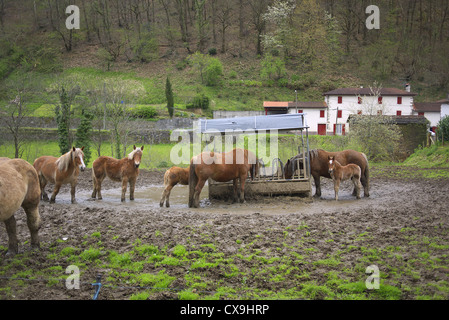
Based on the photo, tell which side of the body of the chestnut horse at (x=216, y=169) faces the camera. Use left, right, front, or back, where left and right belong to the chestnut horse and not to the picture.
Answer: right

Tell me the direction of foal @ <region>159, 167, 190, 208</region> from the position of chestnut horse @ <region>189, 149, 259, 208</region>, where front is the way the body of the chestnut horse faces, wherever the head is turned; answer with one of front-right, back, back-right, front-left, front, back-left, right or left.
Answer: back

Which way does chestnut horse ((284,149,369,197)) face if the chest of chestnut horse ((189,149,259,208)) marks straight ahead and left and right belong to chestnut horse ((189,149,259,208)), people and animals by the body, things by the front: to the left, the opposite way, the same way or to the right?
the opposite way

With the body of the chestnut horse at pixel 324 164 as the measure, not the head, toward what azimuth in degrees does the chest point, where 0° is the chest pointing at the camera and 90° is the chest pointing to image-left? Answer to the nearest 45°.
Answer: approximately 90°

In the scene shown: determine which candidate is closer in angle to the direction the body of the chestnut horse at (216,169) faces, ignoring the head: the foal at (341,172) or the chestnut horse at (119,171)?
the foal

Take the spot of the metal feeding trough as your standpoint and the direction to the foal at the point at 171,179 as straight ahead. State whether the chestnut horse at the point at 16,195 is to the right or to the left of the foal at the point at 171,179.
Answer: left

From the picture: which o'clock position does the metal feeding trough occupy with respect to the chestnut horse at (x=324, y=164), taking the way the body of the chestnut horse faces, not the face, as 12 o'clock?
The metal feeding trough is roughly at 11 o'clock from the chestnut horse.
